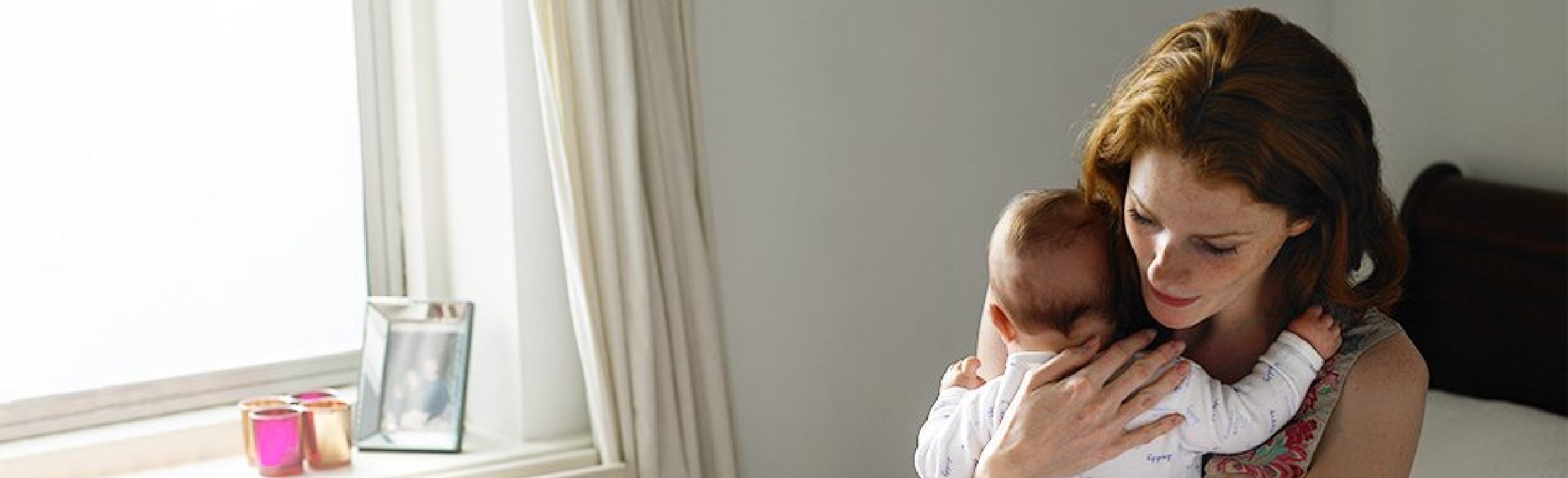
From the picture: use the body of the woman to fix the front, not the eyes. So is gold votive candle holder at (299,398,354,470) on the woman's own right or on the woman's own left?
on the woman's own right

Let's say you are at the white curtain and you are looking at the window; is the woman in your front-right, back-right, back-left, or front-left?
back-left

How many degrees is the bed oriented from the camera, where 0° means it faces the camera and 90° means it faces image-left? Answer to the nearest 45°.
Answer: approximately 45°

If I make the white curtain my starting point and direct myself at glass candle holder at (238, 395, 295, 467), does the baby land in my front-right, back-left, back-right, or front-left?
back-left

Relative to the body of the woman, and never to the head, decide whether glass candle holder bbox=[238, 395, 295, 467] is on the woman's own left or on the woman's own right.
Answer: on the woman's own right

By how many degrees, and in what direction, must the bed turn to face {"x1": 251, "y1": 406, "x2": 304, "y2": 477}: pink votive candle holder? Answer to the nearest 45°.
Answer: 0° — it already faces it

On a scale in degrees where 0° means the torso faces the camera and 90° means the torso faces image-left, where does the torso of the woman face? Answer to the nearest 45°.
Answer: approximately 45°

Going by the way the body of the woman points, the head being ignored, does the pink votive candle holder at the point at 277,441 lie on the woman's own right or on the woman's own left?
on the woman's own right

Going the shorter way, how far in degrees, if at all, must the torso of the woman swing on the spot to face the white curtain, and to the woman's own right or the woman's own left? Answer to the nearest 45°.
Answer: approximately 90° to the woman's own right

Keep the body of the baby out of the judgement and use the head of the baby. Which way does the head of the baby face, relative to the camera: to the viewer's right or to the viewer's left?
to the viewer's right

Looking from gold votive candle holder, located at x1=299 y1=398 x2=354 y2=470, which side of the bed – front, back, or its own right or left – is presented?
front

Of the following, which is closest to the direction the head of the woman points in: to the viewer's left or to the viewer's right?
to the viewer's left
